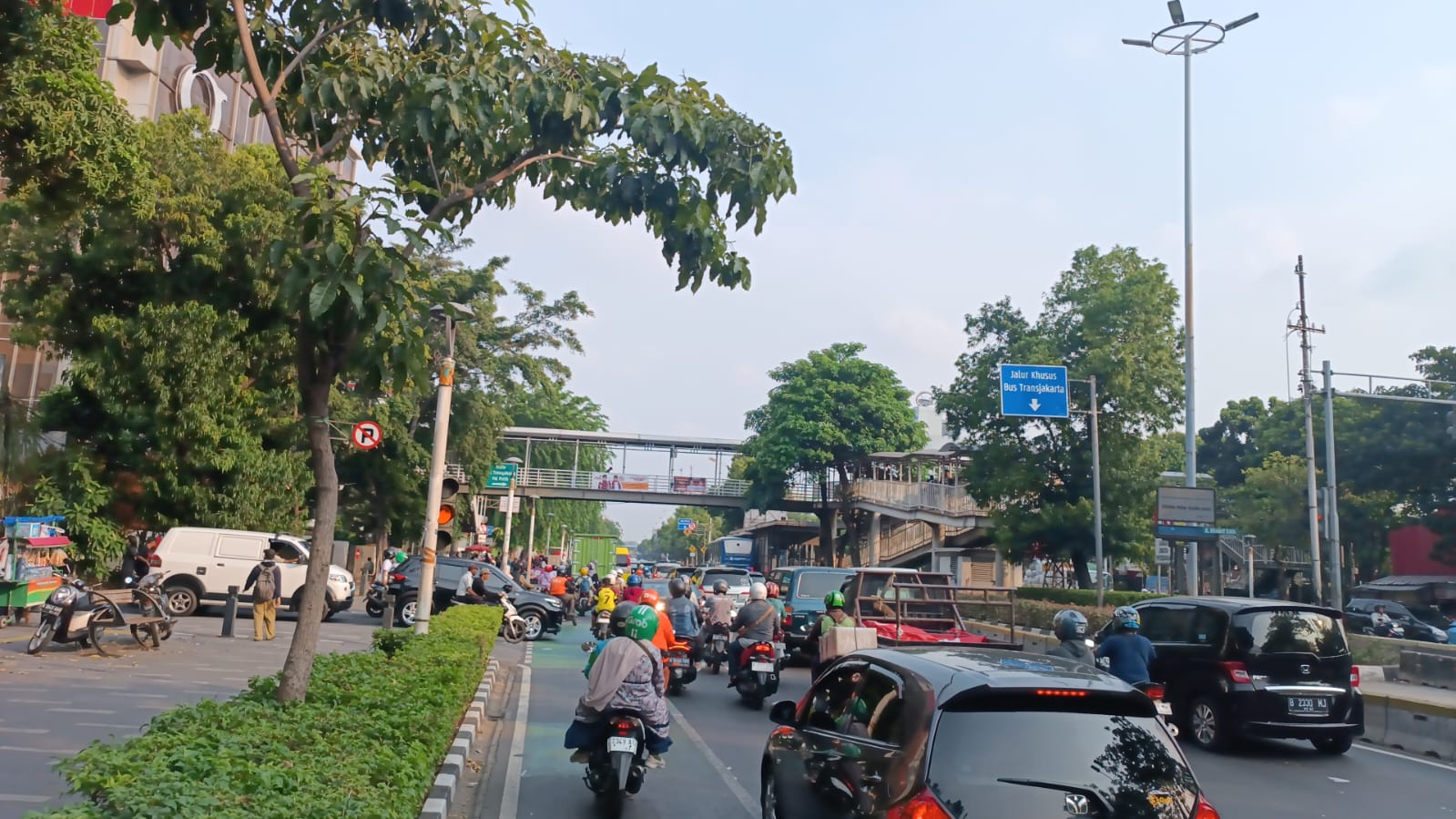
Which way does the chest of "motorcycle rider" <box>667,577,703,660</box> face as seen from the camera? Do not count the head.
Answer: away from the camera

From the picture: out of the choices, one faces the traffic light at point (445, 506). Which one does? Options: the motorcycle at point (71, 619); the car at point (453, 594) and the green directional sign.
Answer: the green directional sign

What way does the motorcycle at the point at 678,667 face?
away from the camera

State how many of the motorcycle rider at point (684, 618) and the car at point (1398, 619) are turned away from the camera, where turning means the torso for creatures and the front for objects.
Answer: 1

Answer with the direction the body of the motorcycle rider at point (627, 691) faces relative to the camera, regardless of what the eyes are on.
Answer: away from the camera

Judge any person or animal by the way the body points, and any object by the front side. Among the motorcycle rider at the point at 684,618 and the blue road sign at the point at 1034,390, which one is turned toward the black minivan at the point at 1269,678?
the blue road sign

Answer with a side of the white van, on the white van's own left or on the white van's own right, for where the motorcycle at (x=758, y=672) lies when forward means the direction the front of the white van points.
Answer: on the white van's own right

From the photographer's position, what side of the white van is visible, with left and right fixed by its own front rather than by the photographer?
right

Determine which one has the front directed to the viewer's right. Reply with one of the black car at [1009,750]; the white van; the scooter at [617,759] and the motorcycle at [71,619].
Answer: the white van

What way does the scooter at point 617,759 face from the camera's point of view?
away from the camera

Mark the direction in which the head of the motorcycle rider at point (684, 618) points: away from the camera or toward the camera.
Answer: away from the camera

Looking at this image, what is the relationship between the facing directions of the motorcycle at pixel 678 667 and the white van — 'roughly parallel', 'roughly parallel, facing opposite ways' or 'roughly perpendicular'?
roughly perpendicular
